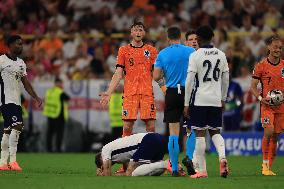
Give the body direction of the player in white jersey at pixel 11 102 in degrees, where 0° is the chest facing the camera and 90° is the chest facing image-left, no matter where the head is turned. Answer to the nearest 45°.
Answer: approximately 315°

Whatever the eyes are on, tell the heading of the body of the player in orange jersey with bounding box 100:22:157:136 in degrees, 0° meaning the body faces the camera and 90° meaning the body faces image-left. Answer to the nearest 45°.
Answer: approximately 0°

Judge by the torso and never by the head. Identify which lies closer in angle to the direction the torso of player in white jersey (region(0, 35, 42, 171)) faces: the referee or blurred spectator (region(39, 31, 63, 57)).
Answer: the referee

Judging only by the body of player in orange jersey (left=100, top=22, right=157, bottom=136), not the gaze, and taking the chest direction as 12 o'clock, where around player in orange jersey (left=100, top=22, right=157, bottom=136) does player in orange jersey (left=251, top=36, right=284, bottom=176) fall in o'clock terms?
player in orange jersey (left=251, top=36, right=284, bottom=176) is roughly at 9 o'clock from player in orange jersey (left=100, top=22, right=157, bottom=136).

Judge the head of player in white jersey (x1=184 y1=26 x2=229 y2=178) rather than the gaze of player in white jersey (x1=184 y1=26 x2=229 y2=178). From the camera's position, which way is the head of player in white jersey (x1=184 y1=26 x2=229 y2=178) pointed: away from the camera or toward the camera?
away from the camera
